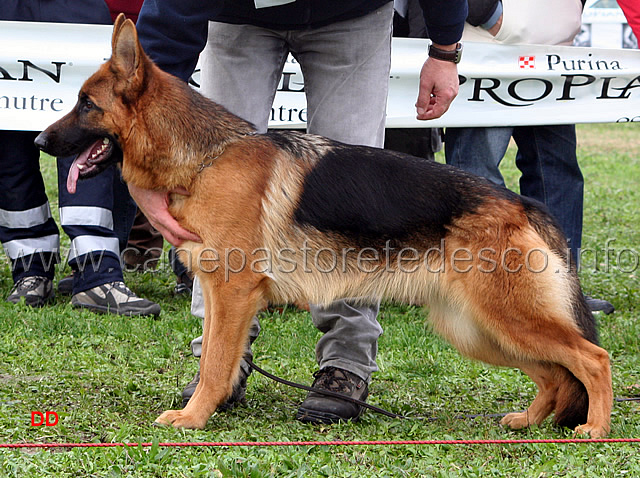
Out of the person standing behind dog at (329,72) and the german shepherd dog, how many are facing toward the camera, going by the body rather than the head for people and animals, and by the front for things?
1

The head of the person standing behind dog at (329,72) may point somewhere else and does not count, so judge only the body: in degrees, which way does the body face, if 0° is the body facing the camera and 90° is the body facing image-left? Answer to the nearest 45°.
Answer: approximately 0°

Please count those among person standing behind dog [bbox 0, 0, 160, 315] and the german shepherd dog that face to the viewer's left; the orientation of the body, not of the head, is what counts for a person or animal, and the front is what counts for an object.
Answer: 1

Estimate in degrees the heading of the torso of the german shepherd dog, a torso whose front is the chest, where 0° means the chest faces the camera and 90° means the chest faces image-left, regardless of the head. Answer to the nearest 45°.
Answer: approximately 90°

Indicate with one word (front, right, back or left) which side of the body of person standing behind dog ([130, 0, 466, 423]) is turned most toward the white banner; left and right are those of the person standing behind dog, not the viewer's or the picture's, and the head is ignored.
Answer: back

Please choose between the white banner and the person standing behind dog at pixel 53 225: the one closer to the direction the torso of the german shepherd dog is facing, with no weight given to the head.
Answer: the person standing behind dog

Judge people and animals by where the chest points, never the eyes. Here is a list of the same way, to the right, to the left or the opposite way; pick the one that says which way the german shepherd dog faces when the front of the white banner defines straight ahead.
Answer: to the right

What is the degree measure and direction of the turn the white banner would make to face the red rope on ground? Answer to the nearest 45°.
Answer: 0° — it already faces it

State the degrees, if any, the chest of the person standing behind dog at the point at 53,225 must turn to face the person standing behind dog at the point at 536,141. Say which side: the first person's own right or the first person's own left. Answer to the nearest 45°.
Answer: approximately 45° to the first person's own left
